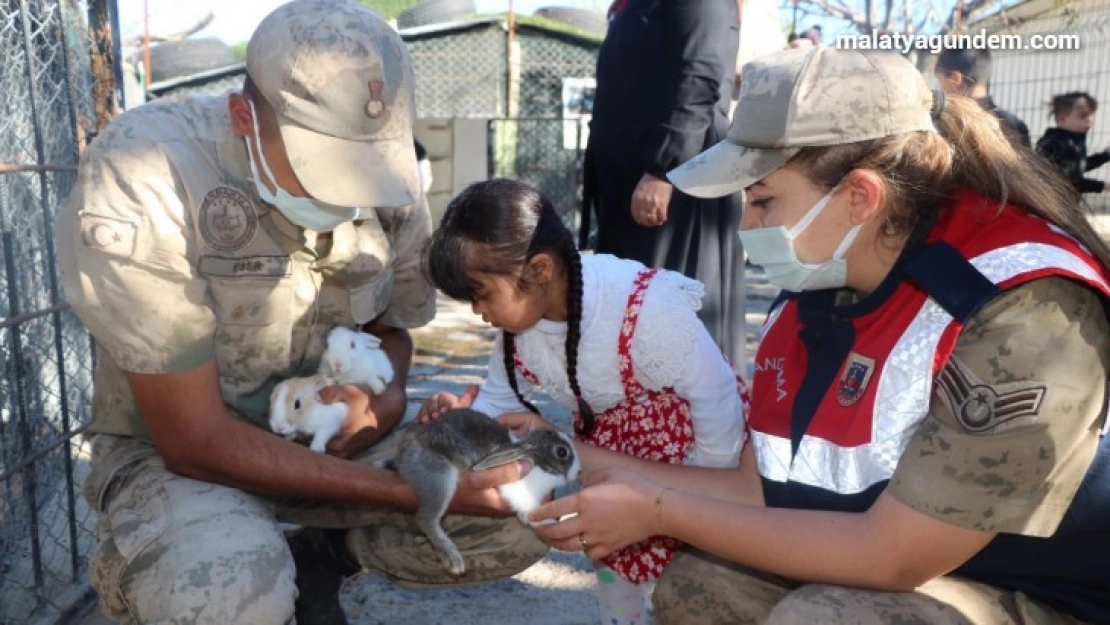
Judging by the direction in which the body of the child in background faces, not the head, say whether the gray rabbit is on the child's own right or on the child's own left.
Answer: on the child's own right

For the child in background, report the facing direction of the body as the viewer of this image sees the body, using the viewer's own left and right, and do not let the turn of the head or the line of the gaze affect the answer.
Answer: facing the viewer and to the right of the viewer

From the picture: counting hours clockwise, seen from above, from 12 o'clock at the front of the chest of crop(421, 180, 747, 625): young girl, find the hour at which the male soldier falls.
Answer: The male soldier is roughly at 1 o'clock from the young girl.

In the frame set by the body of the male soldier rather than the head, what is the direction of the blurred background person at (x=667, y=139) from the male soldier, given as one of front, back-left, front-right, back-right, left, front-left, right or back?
left

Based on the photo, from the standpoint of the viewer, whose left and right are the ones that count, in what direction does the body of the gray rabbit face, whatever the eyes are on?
facing to the right of the viewer

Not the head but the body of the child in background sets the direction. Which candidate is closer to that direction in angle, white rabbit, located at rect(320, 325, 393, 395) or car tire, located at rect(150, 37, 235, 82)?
the white rabbit

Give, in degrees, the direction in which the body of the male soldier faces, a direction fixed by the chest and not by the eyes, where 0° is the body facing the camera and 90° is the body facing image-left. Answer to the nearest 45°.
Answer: approximately 315°

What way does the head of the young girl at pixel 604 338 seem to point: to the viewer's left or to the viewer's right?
to the viewer's left

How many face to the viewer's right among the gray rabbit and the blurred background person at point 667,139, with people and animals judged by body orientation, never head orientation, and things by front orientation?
1

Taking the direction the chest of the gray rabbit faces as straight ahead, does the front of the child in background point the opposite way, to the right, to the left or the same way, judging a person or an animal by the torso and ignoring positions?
the same way

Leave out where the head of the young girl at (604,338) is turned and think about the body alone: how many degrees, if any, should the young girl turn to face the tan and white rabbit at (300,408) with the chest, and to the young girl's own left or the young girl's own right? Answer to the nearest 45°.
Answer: approximately 45° to the young girl's own right

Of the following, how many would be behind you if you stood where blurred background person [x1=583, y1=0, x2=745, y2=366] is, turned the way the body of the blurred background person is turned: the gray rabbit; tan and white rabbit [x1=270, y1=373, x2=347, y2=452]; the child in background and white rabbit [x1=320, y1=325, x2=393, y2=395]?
1

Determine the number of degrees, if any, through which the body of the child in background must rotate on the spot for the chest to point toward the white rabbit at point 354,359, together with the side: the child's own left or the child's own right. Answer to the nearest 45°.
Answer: approximately 45° to the child's own right

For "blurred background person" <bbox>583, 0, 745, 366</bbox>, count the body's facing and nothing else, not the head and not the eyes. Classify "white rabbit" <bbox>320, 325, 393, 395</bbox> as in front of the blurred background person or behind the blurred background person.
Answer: in front

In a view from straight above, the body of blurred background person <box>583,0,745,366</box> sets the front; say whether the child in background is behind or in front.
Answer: behind

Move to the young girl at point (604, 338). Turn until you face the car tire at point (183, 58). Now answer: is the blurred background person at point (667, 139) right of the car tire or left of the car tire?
right
